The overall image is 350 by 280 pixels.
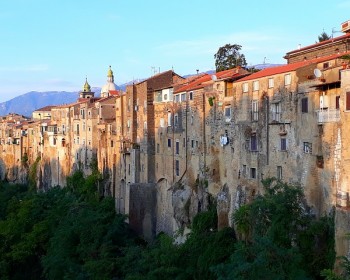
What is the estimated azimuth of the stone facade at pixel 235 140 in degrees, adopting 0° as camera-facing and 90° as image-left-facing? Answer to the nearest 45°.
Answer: approximately 45°
